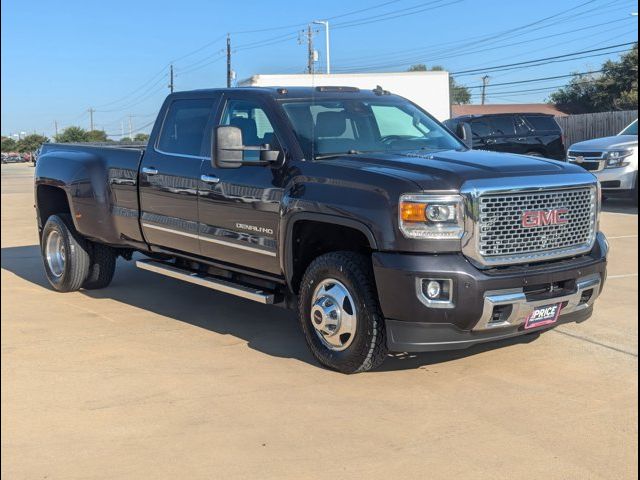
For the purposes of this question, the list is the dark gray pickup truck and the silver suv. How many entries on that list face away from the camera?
0

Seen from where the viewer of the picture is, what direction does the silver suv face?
facing the viewer and to the left of the viewer

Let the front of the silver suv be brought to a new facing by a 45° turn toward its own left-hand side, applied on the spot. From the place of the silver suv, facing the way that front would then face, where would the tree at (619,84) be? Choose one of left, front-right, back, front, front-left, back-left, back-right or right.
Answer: back

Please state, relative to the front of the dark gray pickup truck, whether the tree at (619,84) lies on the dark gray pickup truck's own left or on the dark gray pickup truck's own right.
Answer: on the dark gray pickup truck's own left

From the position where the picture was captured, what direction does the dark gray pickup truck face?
facing the viewer and to the right of the viewer

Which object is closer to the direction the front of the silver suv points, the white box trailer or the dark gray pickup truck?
the dark gray pickup truck

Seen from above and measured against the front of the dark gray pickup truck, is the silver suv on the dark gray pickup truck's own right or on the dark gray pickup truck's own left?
on the dark gray pickup truck's own left

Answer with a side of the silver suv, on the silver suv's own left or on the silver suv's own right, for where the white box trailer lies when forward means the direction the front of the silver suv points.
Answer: on the silver suv's own right
